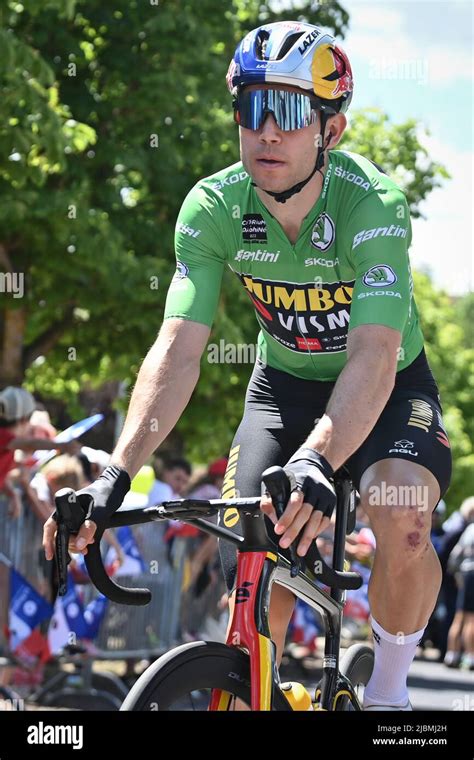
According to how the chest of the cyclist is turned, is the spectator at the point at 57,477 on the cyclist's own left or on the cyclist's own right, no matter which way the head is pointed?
on the cyclist's own right

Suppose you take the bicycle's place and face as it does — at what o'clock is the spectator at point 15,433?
The spectator is roughly at 4 o'clock from the bicycle.

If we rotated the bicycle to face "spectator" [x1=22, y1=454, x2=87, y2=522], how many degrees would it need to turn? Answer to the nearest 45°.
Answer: approximately 135° to its right

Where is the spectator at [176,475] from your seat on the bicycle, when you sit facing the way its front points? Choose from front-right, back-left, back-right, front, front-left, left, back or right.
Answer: back-right

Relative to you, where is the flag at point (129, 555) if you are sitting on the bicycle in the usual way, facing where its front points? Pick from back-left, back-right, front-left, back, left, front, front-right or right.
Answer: back-right

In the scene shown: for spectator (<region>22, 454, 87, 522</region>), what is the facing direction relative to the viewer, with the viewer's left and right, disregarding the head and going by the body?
facing to the right of the viewer

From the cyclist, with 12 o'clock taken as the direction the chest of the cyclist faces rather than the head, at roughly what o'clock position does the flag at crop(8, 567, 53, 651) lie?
The flag is roughly at 4 o'clock from the cyclist.

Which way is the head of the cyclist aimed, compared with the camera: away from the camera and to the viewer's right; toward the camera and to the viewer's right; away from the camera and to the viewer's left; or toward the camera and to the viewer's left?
toward the camera and to the viewer's left

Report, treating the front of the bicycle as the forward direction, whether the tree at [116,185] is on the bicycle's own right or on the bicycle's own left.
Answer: on the bicycle's own right

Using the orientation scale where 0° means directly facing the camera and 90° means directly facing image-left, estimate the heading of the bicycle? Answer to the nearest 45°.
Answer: approximately 45°

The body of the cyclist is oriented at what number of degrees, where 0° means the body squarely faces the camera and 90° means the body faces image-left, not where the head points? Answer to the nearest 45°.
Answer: approximately 45°

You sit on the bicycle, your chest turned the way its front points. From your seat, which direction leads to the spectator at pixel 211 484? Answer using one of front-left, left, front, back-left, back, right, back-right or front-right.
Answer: back-right

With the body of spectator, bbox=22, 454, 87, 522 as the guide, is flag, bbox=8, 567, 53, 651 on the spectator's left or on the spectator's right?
on the spectator's right
